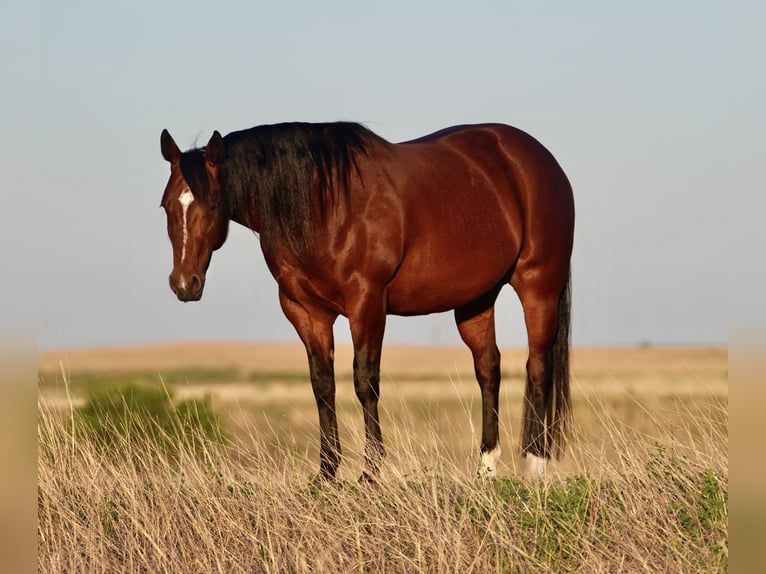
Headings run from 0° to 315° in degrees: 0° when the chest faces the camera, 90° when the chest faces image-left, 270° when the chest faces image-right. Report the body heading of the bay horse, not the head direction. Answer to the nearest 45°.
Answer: approximately 45°
